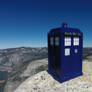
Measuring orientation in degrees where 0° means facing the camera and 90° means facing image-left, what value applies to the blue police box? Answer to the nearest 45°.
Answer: approximately 315°
